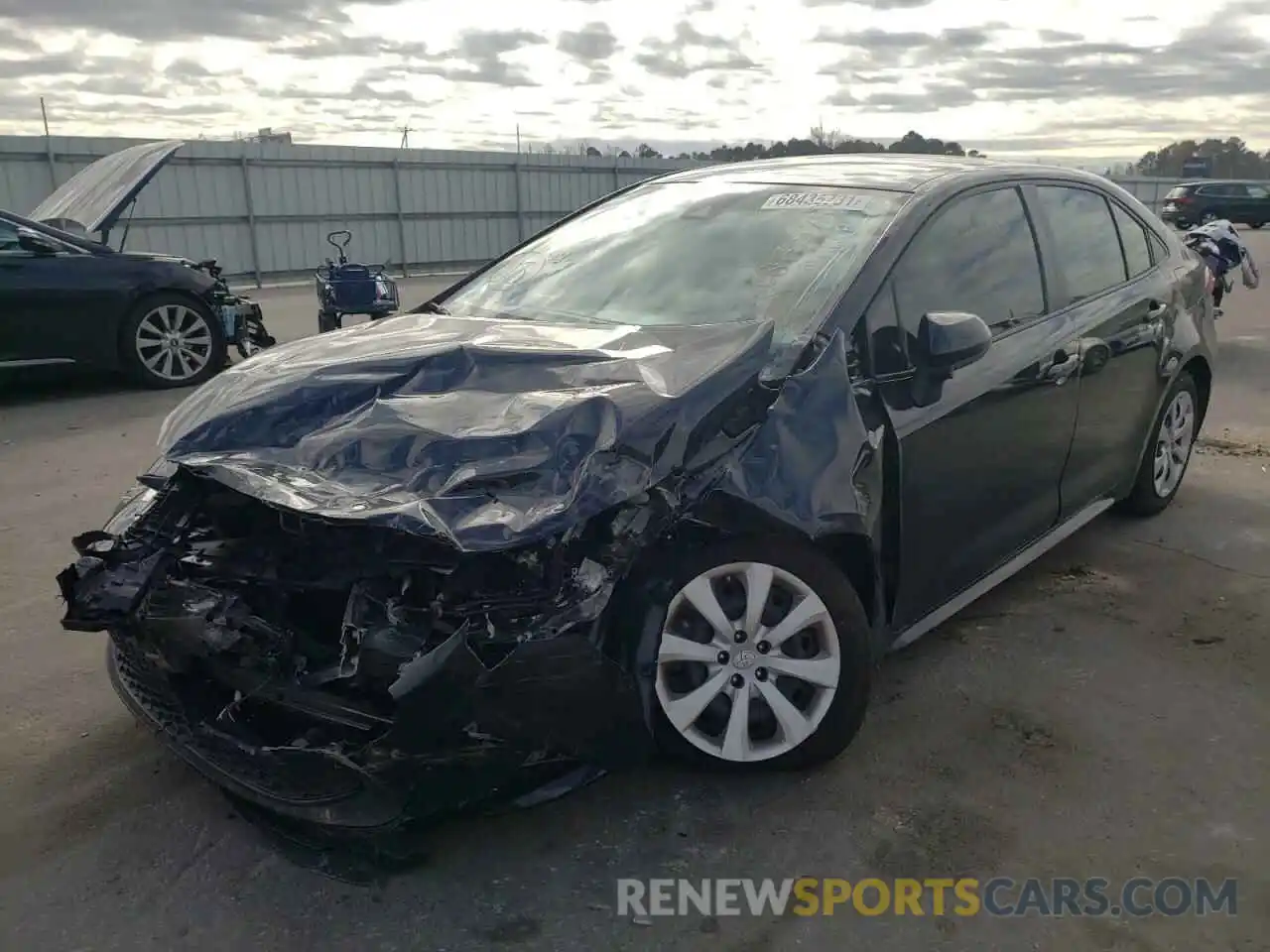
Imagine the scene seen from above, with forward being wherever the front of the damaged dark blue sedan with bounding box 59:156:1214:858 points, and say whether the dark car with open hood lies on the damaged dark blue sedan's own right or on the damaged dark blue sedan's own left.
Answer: on the damaged dark blue sedan's own right

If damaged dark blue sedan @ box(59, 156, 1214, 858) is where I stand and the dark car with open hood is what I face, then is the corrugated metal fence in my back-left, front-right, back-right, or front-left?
front-right

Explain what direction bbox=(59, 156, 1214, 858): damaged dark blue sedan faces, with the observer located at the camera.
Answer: facing the viewer and to the left of the viewer

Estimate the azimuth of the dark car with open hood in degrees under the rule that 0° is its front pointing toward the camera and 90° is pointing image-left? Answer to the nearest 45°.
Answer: approximately 270°

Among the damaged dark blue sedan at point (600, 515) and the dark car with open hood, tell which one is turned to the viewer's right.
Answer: the dark car with open hood

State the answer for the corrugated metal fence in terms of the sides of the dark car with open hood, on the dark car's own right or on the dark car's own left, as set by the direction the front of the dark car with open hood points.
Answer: on the dark car's own left

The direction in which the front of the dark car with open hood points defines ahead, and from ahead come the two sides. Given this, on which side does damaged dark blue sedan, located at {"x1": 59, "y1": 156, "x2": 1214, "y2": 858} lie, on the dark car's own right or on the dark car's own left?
on the dark car's own right

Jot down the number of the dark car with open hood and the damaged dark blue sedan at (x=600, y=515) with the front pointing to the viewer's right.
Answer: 1

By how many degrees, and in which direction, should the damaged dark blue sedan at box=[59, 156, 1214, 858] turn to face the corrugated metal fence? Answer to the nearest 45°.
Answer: approximately 135° to its right

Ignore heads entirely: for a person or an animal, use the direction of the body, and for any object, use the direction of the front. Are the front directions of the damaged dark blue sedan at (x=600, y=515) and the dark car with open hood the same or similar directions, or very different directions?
very different directions

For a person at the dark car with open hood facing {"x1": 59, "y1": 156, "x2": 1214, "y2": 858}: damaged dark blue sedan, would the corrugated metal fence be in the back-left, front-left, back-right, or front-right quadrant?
back-left
